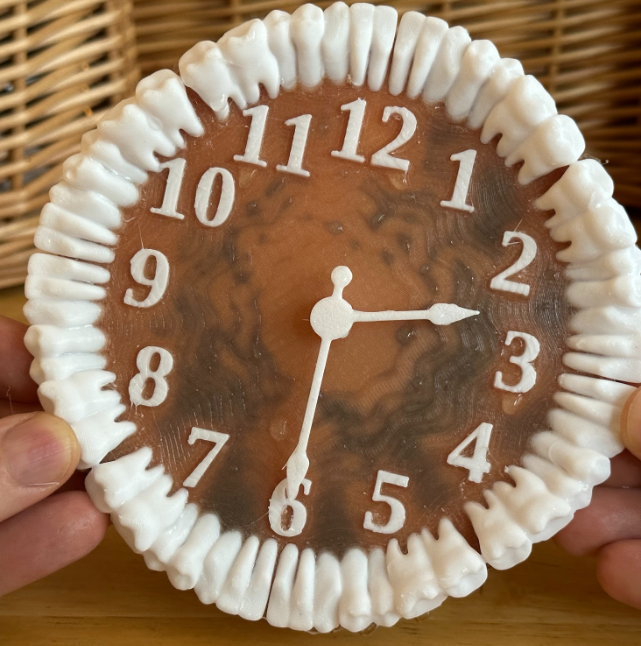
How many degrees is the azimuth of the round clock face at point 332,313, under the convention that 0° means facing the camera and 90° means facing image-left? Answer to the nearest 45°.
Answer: approximately 0°
